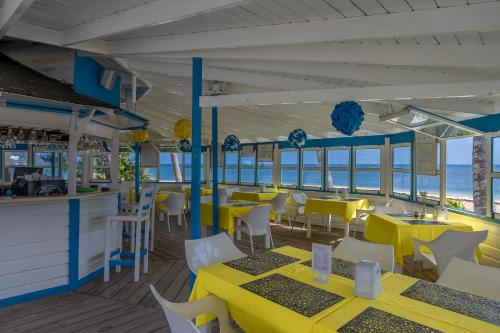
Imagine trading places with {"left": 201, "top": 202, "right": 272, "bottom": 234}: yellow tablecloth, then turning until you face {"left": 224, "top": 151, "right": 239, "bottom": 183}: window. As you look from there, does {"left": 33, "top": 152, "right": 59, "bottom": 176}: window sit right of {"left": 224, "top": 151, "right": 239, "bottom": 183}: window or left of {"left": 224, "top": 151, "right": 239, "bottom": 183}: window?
left

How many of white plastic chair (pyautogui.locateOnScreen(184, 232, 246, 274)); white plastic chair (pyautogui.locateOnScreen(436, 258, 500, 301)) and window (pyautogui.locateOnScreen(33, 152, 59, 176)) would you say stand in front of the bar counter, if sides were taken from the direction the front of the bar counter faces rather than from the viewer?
2

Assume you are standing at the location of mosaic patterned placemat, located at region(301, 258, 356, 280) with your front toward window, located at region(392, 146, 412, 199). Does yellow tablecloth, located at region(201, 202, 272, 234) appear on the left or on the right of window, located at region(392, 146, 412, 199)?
left

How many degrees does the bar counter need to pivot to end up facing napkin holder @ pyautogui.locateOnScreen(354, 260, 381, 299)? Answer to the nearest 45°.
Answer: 0° — it already faces it

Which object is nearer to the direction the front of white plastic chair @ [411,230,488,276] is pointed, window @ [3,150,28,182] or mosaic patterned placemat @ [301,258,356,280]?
the window

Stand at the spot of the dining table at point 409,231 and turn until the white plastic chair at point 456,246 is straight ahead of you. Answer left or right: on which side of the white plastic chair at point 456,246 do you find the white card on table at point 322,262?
right

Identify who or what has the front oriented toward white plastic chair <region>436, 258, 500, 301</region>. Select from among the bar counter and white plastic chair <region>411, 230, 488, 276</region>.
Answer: the bar counter

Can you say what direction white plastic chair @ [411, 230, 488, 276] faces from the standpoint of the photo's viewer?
facing away from the viewer and to the left of the viewer

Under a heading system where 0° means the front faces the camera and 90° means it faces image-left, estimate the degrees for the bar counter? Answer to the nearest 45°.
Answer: approximately 315°
